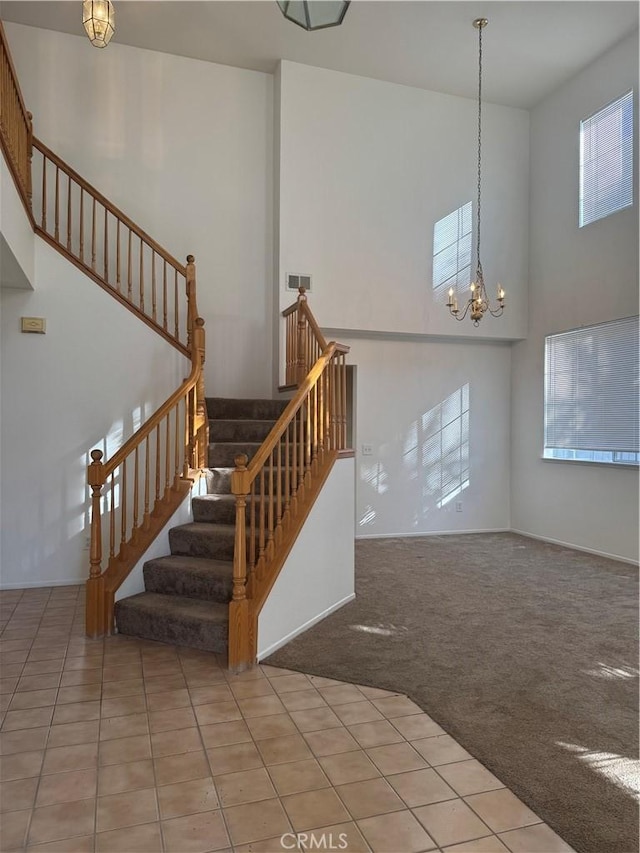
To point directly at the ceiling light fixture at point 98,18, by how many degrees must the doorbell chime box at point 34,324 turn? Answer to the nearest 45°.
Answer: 0° — it already faces it

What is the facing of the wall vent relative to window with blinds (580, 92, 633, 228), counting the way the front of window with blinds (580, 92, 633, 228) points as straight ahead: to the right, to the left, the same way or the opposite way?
to the left

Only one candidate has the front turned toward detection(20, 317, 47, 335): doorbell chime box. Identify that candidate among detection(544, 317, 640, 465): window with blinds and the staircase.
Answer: the window with blinds

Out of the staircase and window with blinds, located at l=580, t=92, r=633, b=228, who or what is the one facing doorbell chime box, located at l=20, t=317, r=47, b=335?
the window with blinds

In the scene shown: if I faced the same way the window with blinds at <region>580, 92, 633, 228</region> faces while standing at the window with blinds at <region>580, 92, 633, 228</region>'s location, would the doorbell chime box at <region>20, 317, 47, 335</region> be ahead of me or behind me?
ahead

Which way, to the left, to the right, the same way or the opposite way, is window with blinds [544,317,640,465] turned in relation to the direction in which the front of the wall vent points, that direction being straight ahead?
to the right

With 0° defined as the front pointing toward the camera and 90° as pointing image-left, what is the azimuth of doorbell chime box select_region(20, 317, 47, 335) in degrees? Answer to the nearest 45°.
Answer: approximately 0°

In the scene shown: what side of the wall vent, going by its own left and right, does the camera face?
front

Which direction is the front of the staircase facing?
toward the camera

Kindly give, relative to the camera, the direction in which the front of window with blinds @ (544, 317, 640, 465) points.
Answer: facing the viewer and to the left of the viewer

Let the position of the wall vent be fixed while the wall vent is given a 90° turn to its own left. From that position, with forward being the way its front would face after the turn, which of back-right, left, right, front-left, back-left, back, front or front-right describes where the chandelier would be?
front
